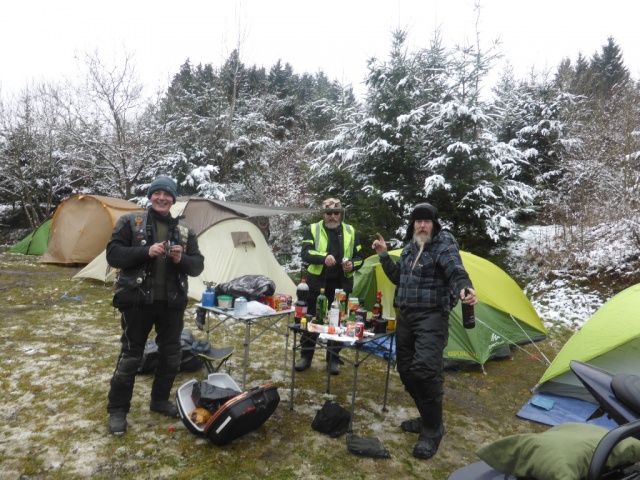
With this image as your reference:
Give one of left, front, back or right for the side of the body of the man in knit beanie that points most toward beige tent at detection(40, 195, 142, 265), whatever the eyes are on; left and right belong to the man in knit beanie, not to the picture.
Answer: back

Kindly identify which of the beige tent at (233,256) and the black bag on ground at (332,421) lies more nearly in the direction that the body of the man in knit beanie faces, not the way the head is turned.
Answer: the black bag on ground

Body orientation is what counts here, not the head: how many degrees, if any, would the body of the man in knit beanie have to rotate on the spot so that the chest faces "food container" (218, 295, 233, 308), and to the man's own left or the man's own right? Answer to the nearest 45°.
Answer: approximately 135° to the man's own left

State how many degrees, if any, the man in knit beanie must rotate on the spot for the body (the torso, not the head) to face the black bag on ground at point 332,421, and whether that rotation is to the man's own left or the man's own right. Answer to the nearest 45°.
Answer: approximately 90° to the man's own left

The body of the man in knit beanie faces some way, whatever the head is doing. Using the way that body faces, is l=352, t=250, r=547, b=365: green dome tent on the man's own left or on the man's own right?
on the man's own left

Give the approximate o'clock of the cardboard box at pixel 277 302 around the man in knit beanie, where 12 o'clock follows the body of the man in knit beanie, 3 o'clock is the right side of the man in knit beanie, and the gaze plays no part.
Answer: The cardboard box is roughly at 8 o'clock from the man in knit beanie.

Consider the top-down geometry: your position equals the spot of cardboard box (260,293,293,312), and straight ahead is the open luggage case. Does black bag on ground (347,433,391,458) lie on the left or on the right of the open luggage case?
left

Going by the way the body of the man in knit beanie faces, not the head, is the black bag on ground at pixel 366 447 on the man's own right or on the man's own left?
on the man's own left

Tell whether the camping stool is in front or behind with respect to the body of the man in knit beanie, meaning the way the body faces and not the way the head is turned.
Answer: behind

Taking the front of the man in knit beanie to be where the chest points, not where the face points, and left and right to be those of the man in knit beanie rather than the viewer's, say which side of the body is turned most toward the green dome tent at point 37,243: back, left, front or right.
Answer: back

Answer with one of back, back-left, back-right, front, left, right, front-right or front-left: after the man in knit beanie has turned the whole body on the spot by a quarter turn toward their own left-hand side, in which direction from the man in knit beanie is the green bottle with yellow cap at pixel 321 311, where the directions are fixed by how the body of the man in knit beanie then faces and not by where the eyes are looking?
front

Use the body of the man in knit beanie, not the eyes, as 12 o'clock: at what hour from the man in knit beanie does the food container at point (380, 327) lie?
The food container is roughly at 9 o'clock from the man in knit beanie.

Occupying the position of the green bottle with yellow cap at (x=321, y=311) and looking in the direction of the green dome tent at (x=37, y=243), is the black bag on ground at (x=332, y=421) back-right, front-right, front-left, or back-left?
back-left

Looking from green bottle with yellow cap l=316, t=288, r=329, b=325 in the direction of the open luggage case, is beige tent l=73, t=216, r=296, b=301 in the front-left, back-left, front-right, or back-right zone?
back-right

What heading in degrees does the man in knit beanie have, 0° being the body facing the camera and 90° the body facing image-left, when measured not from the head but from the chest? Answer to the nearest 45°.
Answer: approximately 0°
